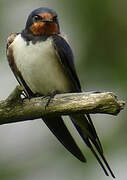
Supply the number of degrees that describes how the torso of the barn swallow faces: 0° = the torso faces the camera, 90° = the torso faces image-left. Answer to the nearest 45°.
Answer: approximately 45°
